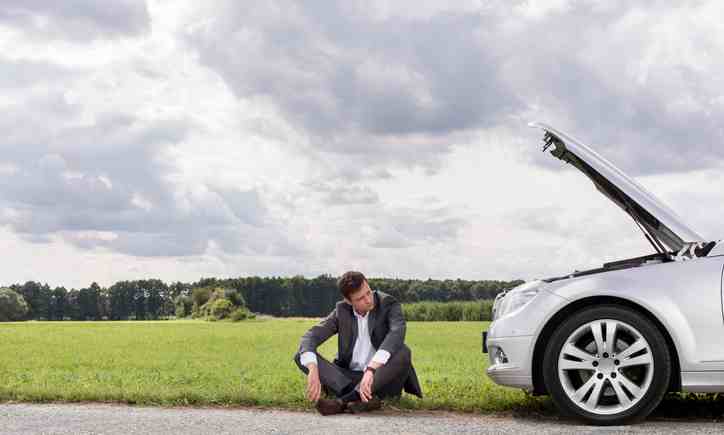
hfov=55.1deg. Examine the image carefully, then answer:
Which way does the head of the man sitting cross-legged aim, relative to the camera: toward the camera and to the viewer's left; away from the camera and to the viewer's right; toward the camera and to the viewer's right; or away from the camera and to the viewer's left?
toward the camera and to the viewer's right

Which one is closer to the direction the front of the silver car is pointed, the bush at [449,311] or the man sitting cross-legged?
the man sitting cross-legged

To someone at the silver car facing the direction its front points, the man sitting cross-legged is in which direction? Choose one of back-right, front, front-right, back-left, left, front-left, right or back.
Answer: front

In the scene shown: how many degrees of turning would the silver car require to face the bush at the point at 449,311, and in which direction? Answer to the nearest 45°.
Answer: approximately 90° to its right

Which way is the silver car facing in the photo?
to the viewer's left
